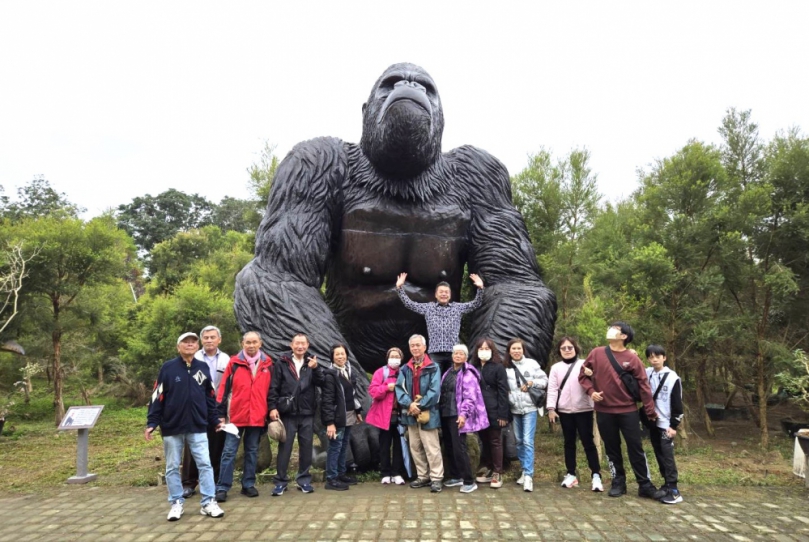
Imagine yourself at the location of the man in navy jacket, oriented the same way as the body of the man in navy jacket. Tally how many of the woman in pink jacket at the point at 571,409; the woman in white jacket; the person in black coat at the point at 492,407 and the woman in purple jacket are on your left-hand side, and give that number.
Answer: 4

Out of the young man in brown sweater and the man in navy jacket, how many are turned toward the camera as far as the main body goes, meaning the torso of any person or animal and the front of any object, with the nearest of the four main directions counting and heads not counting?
2

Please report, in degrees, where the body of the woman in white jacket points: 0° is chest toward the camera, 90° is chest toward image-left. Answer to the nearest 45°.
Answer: approximately 0°

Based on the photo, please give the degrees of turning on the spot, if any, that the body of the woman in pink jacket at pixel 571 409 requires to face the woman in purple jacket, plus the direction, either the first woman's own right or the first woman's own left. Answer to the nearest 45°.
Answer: approximately 45° to the first woman's own right

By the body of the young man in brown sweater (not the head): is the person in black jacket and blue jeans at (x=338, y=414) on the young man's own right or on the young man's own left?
on the young man's own right

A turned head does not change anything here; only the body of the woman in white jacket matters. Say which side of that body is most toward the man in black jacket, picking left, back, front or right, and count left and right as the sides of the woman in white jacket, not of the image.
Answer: right

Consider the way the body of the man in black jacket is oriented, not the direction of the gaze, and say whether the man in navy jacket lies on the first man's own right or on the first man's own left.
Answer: on the first man's own right

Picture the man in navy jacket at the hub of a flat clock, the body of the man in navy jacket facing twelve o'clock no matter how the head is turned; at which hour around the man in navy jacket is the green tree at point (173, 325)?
The green tree is roughly at 6 o'clock from the man in navy jacket.

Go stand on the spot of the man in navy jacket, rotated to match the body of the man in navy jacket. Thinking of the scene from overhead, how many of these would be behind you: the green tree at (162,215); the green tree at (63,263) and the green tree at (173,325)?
3
